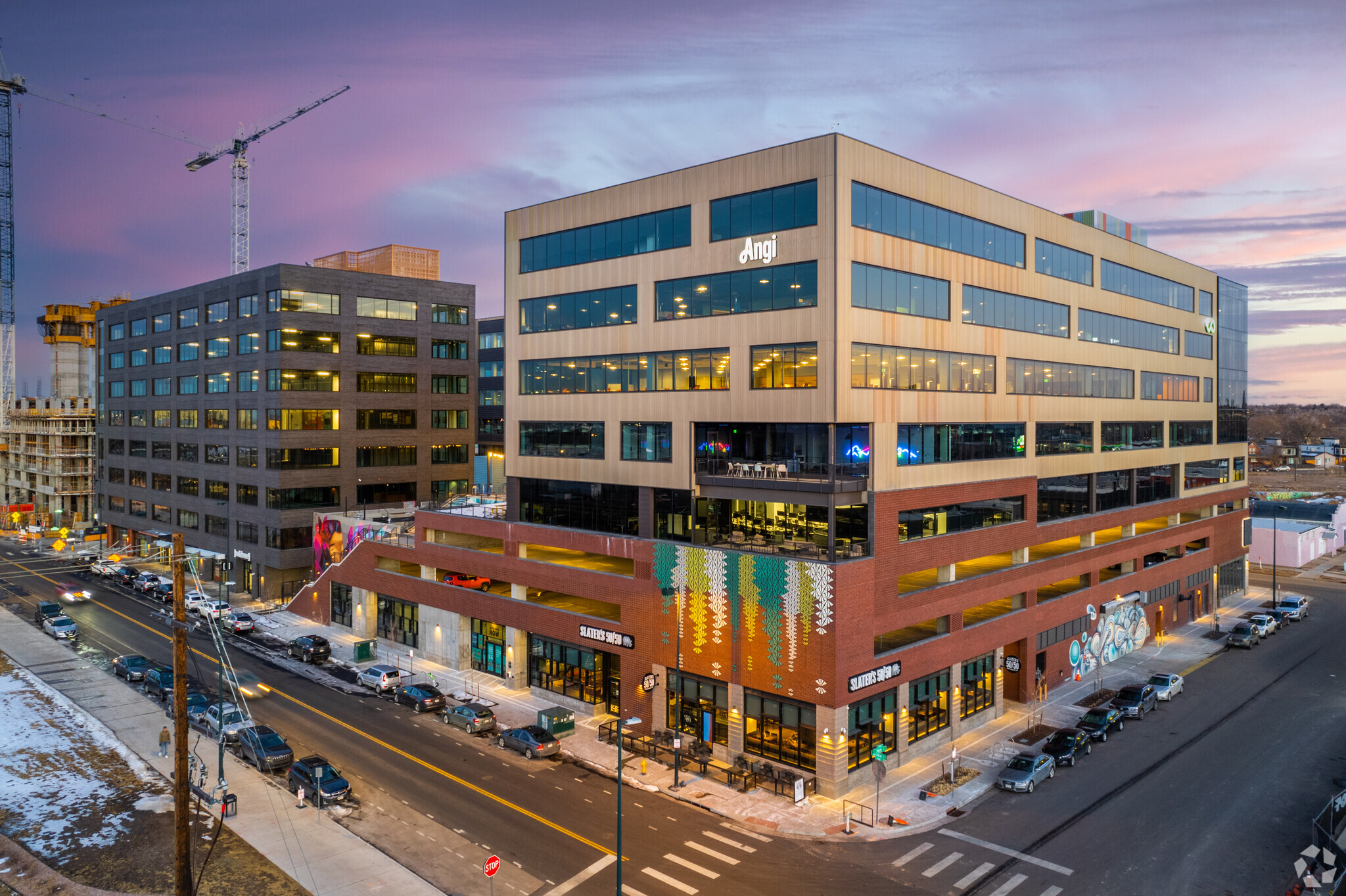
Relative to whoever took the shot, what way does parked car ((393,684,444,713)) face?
facing away from the viewer and to the left of the viewer

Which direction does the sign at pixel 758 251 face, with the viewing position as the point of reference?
facing the viewer and to the left of the viewer

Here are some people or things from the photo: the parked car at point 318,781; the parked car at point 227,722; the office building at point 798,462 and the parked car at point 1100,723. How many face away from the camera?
0

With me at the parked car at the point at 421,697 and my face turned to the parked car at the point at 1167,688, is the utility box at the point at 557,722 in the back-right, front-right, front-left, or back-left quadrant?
front-right

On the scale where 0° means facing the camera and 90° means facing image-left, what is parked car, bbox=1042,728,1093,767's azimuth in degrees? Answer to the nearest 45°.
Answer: approximately 45°

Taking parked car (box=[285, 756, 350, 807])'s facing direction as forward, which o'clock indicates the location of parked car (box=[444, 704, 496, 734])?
parked car (box=[444, 704, 496, 734]) is roughly at 9 o'clock from parked car (box=[285, 756, 350, 807]).

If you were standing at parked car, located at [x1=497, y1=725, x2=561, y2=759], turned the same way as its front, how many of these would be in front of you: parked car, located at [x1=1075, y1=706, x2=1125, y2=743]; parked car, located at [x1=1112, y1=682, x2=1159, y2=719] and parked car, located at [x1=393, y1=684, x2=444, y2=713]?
1

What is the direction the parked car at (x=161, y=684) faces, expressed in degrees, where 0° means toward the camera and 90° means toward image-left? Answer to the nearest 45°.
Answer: approximately 315°

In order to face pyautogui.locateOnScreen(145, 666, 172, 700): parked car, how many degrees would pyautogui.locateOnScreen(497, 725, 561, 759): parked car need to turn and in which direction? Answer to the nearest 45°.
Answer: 0° — it already faces it

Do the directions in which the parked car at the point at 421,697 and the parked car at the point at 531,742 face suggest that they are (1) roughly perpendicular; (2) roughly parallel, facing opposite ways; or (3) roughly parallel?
roughly parallel

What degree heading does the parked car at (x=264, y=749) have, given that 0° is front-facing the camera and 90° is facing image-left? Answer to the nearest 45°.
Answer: approximately 315°

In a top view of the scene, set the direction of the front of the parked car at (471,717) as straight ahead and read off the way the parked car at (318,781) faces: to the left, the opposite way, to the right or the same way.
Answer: the opposite way

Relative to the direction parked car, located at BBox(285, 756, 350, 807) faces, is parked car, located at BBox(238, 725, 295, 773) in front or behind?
behind

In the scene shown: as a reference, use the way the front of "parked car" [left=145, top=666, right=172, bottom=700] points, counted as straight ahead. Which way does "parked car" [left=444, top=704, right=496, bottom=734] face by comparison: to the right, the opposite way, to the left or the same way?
the opposite way

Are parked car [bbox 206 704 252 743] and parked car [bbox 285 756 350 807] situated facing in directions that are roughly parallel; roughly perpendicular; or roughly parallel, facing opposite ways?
roughly parallel

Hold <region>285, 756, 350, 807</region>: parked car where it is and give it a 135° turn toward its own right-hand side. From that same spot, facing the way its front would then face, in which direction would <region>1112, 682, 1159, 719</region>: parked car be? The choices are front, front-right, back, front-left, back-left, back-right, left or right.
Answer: back
